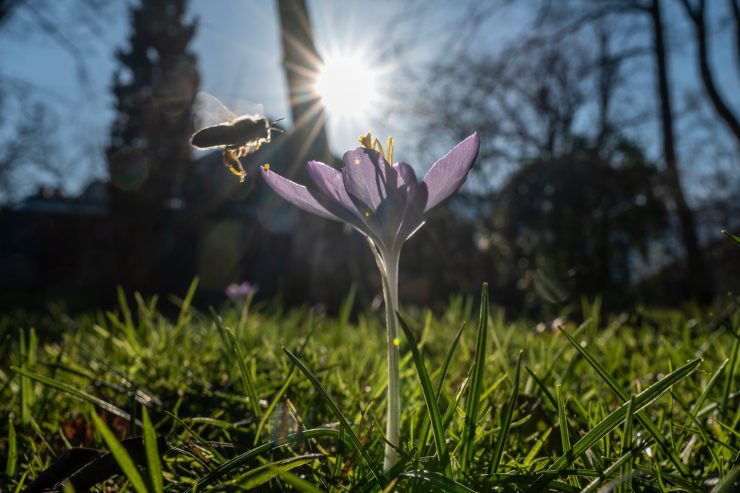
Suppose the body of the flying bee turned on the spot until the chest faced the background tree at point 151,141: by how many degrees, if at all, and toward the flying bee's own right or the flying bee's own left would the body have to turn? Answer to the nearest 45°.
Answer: approximately 90° to the flying bee's own left

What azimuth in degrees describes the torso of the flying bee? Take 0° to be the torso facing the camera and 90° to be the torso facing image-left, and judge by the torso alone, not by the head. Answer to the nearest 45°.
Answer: approximately 270°

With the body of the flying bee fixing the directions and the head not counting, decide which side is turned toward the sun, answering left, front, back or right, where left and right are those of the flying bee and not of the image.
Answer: left
